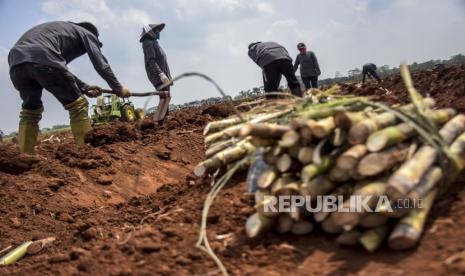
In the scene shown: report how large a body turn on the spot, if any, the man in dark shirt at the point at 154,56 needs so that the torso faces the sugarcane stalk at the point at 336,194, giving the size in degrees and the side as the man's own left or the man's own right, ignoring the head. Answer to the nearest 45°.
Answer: approximately 90° to the man's own right

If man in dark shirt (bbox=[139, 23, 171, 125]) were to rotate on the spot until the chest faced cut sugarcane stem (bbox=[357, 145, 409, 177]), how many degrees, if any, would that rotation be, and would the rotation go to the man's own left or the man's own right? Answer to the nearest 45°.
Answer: approximately 90° to the man's own right
